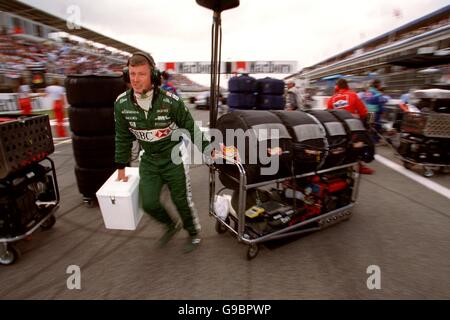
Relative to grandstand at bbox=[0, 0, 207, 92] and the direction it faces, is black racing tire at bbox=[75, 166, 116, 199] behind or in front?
in front

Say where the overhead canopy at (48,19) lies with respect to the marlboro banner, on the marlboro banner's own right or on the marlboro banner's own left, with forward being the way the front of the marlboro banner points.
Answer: on the marlboro banner's own right

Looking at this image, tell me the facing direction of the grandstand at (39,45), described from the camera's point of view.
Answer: facing the viewer and to the right of the viewer

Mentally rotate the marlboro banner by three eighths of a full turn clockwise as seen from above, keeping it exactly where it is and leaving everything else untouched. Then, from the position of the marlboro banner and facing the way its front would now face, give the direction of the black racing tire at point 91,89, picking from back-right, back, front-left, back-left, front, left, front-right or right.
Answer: back-left

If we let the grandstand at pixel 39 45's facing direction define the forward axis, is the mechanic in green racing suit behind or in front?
in front

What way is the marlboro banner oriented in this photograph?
toward the camera

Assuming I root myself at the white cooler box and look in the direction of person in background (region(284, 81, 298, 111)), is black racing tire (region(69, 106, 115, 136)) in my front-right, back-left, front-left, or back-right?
front-left

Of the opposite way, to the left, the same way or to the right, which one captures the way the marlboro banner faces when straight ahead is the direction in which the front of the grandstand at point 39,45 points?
to the right

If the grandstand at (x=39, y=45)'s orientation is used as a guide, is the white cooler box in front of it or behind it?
in front

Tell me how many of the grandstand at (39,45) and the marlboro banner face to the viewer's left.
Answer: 0

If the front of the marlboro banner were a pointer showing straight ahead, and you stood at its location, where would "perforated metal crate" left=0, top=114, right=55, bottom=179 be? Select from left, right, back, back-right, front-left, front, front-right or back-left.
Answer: front

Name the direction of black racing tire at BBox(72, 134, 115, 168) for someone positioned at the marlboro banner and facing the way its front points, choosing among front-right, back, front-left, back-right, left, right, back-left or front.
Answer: front

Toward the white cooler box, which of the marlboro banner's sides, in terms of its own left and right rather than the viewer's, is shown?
front

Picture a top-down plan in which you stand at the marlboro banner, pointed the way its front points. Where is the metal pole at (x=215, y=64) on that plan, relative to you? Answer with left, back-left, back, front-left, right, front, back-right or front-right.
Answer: front
